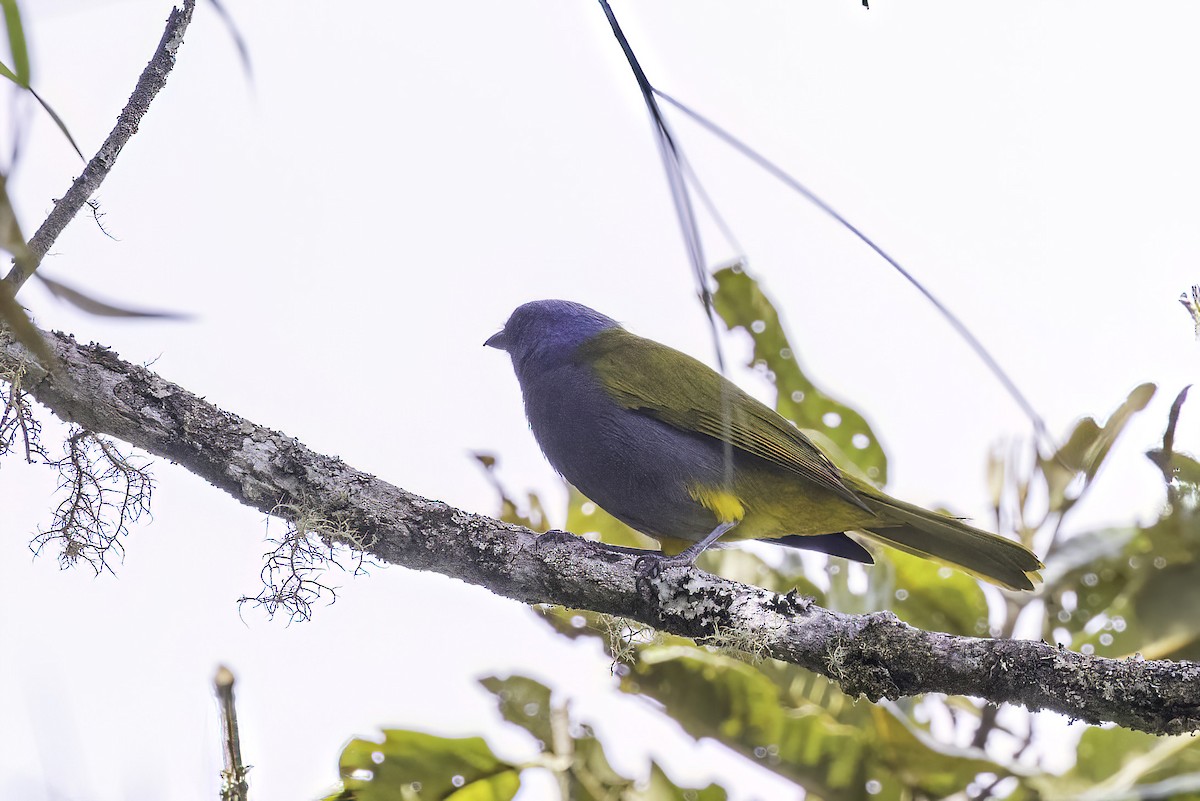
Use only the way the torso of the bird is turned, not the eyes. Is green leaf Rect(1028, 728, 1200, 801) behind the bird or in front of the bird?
behind

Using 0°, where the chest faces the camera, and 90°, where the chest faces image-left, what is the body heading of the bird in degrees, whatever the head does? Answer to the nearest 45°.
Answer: approximately 90°

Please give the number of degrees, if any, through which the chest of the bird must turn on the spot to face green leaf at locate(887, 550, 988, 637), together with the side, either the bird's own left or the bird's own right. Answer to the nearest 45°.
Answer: approximately 135° to the bird's own right
